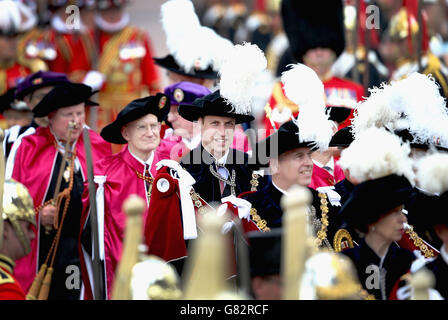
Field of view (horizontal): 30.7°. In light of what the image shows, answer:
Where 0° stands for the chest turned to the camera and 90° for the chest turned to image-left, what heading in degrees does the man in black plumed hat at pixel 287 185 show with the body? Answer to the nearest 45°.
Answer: approximately 315°

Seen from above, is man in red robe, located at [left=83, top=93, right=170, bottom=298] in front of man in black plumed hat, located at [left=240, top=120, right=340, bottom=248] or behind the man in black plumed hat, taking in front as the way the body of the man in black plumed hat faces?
behind

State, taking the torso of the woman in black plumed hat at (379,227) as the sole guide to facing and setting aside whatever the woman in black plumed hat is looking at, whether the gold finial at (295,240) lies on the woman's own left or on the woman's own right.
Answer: on the woman's own right

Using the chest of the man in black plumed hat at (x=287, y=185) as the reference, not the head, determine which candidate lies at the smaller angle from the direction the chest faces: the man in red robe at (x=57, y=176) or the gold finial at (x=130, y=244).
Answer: the gold finial

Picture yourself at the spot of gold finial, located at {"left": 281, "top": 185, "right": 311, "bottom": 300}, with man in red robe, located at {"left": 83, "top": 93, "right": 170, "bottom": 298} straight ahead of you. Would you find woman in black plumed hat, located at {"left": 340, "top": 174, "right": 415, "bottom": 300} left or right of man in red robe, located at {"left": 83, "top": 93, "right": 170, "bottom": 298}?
right

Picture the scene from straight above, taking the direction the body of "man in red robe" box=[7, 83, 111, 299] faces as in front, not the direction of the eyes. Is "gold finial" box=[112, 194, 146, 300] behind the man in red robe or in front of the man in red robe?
in front

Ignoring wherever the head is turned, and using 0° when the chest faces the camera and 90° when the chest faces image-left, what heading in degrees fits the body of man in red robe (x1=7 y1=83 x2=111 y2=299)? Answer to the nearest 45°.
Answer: approximately 315°

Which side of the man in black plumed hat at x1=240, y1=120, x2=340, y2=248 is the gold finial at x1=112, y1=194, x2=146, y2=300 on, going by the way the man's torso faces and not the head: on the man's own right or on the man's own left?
on the man's own right

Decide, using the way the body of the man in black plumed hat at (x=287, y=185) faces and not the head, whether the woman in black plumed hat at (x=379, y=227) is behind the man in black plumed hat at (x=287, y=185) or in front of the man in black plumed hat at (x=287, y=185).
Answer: in front
